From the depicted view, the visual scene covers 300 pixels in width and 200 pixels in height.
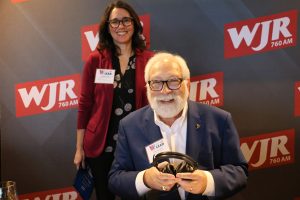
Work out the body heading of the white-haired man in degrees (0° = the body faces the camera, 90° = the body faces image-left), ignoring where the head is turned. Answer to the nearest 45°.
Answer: approximately 0°

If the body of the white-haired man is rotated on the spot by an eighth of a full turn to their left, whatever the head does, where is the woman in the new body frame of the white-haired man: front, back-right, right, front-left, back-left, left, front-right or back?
back
